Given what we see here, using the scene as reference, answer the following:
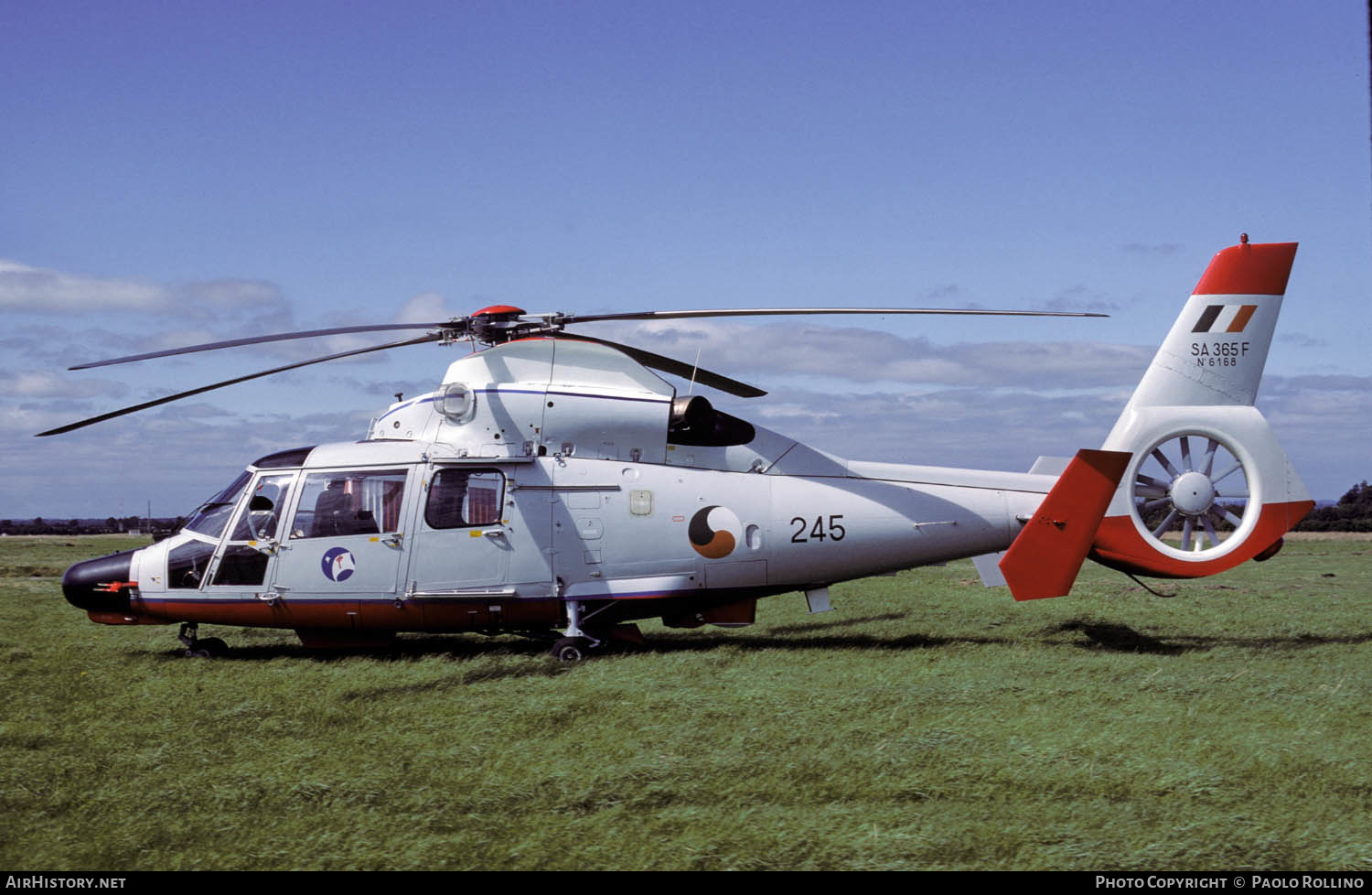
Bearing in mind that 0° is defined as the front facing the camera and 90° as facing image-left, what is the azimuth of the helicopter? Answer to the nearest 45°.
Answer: approximately 90°
